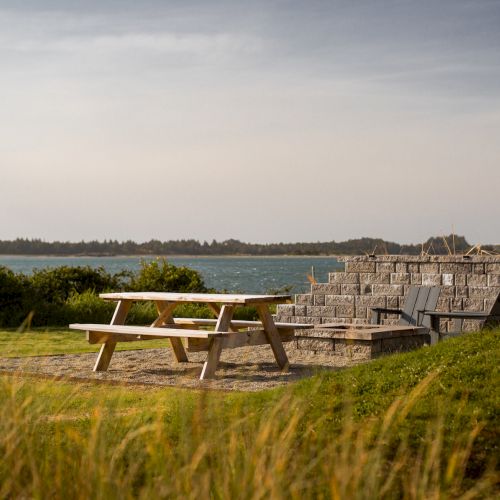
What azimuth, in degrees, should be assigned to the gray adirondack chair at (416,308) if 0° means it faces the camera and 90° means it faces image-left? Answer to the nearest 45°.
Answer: approximately 45°

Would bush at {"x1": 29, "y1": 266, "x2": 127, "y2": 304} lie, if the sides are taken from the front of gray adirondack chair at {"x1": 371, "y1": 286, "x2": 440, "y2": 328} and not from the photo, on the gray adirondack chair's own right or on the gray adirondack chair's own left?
on the gray adirondack chair's own right
